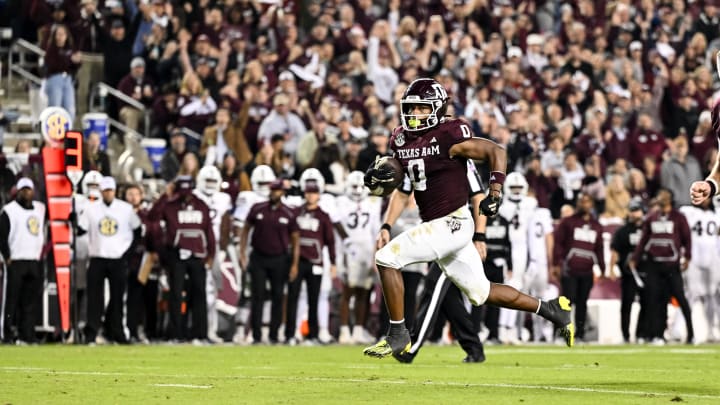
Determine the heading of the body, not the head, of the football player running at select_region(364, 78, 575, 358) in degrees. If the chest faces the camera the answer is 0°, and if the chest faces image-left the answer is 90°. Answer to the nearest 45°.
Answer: approximately 45°

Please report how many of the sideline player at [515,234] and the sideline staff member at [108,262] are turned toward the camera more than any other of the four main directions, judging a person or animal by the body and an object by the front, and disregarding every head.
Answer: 2

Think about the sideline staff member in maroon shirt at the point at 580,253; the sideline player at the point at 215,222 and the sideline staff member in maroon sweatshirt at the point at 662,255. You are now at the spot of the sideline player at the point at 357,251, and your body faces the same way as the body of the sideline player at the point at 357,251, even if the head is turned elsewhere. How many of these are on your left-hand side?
2

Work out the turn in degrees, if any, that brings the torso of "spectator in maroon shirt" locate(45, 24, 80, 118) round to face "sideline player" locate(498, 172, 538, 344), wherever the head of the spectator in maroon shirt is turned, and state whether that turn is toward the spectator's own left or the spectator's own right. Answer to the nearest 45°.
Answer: approximately 90° to the spectator's own left

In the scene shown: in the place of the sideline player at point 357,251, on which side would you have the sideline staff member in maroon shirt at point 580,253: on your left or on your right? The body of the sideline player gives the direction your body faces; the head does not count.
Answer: on your left

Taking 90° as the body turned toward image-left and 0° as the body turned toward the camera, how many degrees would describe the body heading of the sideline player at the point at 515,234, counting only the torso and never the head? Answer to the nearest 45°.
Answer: approximately 0°

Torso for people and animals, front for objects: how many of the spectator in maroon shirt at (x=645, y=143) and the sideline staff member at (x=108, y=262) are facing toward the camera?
2

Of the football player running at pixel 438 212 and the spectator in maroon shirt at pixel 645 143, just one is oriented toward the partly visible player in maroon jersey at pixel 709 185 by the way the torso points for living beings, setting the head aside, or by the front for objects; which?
the spectator in maroon shirt
